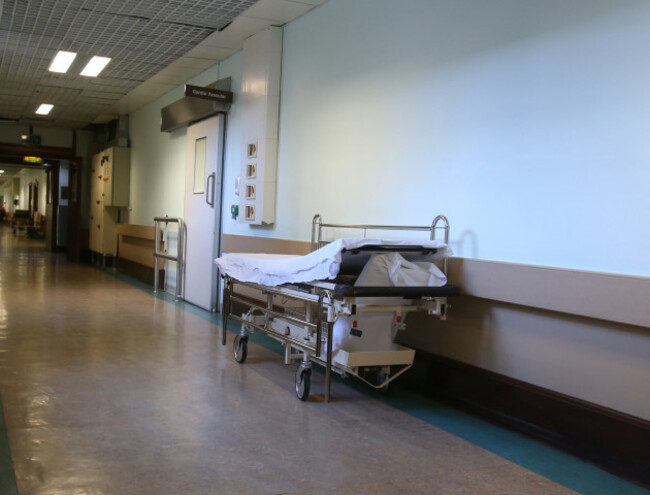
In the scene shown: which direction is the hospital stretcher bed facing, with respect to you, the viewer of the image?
facing away from the viewer and to the left of the viewer

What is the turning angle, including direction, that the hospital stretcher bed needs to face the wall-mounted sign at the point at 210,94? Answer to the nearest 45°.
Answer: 0° — it already faces it

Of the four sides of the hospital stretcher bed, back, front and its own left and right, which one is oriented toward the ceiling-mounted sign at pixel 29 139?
front

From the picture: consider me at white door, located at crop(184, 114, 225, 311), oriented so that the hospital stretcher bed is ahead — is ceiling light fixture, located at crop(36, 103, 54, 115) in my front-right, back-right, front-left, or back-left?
back-right

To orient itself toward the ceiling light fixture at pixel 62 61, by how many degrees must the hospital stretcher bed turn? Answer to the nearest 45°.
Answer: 0° — it already faces it

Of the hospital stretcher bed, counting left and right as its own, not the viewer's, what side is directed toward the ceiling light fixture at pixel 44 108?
front

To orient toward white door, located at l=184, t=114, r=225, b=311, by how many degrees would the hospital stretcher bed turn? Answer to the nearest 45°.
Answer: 0° — it already faces it

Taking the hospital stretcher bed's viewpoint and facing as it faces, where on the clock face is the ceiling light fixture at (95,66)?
The ceiling light fixture is roughly at 12 o'clock from the hospital stretcher bed.
